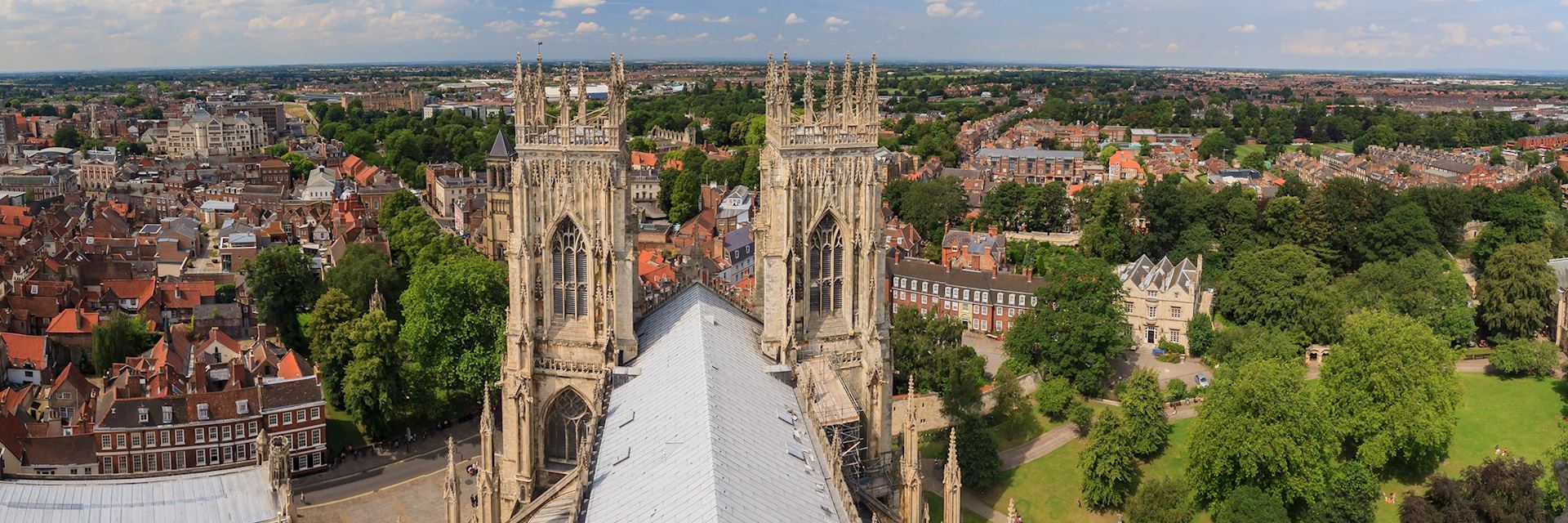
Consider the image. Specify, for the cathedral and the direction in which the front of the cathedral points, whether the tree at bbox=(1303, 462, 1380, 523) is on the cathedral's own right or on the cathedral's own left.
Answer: on the cathedral's own right

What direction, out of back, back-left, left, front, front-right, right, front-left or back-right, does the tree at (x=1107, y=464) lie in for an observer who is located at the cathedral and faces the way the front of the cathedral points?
front-right

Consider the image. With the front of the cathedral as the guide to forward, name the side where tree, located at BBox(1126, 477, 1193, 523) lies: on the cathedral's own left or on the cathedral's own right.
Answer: on the cathedral's own right

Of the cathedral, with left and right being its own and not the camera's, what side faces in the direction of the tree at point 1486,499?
right

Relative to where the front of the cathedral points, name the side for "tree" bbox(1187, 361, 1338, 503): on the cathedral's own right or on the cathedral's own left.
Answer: on the cathedral's own right

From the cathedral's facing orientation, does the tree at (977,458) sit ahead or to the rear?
ahead

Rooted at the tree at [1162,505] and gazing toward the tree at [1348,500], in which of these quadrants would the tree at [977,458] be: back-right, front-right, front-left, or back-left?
back-left

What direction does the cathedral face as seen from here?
away from the camera

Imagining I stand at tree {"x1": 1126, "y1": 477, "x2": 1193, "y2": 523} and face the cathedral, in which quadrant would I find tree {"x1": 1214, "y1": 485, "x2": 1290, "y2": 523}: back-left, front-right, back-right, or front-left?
back-left
